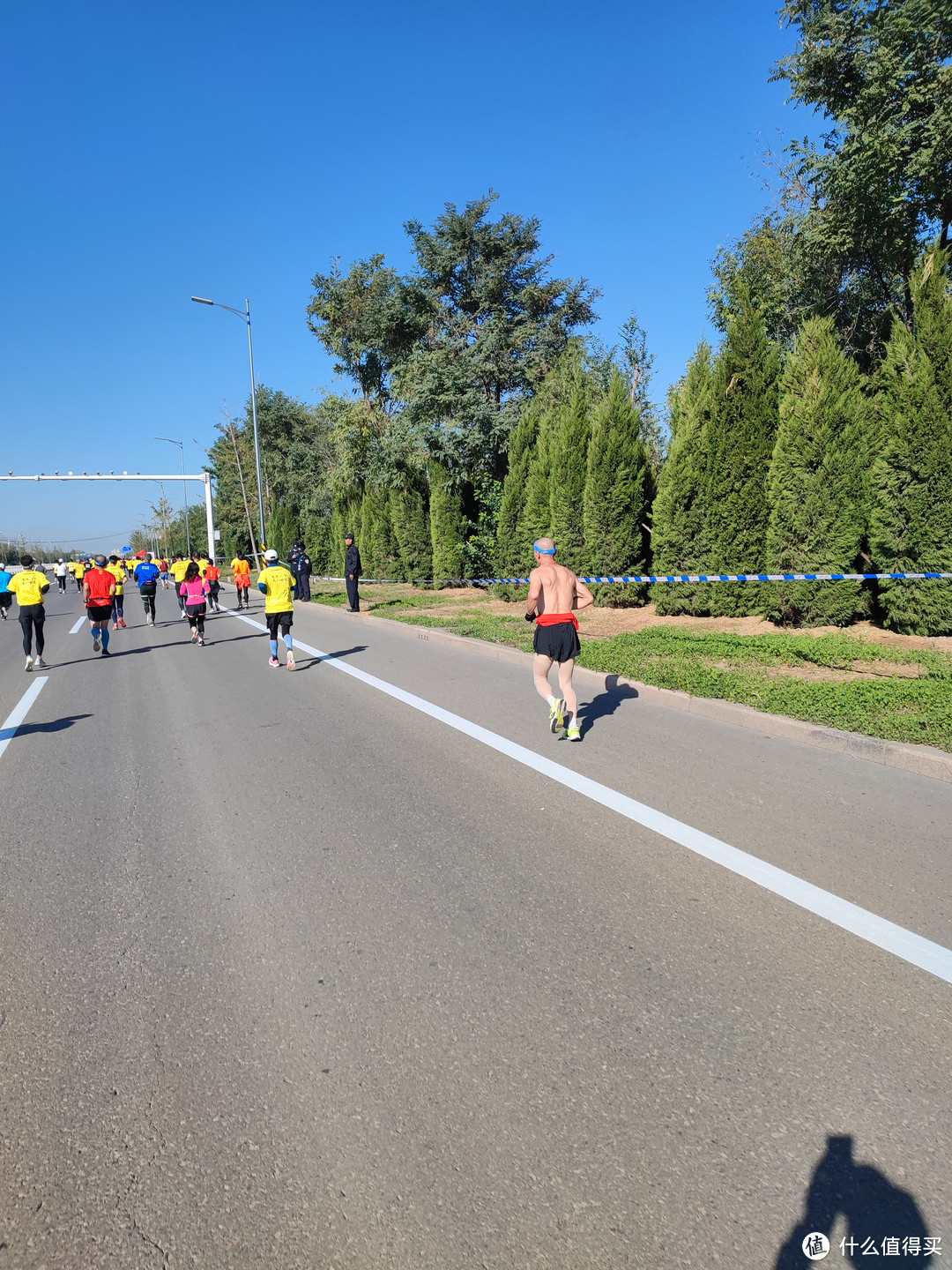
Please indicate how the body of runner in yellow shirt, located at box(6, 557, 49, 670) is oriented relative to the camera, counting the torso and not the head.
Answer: away from the camera

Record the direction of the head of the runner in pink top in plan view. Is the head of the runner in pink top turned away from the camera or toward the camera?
away from the camera

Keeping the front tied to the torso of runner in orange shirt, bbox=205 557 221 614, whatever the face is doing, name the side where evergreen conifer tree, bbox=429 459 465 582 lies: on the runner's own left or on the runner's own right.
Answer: on the runner's own right

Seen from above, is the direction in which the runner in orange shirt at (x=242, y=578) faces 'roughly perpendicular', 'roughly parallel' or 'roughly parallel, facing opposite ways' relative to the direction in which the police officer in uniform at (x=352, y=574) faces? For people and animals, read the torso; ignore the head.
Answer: roughly perpendicular

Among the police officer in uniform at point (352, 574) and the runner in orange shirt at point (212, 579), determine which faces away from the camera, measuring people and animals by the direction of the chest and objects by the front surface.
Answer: the runner in orange shirt

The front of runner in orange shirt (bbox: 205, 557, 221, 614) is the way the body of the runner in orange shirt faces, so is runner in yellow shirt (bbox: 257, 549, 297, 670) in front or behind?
behind

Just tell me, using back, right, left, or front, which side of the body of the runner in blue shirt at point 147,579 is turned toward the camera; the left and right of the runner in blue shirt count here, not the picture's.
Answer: back

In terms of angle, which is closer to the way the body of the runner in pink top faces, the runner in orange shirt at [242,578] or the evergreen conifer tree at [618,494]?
the runner in orange shirt

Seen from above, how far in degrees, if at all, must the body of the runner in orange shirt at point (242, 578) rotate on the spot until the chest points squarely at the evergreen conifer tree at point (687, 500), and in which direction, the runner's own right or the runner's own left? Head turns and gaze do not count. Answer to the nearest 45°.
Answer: approximately 135° to the runner's own right

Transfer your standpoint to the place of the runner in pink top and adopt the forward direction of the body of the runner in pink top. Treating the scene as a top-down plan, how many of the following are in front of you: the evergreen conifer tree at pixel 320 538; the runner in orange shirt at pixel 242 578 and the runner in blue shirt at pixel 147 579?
3

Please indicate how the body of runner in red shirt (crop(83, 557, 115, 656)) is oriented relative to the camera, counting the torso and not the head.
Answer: away from the camera

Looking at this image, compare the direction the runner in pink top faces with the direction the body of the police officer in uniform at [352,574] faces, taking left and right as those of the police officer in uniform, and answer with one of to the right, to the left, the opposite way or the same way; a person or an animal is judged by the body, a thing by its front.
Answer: to the right

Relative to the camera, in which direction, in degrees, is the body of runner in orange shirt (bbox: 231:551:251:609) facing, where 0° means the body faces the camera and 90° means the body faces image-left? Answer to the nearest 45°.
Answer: approximately 180°
